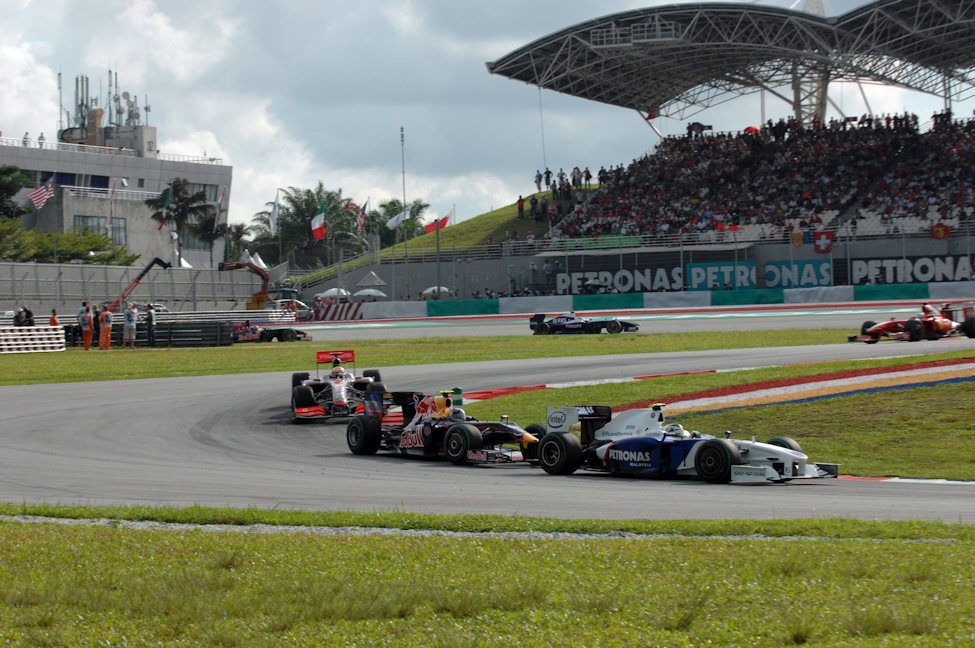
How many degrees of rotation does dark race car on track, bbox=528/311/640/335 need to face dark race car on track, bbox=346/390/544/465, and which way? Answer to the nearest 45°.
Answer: approximately 90° to its right

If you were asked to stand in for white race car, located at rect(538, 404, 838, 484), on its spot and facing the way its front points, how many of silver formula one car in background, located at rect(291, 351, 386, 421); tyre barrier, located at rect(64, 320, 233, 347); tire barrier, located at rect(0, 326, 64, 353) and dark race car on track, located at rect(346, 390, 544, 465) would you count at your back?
4

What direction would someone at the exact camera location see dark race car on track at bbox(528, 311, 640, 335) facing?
facing to the right of the viewer

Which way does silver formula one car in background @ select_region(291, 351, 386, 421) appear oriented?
toward the camera

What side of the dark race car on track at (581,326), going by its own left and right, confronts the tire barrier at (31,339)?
back

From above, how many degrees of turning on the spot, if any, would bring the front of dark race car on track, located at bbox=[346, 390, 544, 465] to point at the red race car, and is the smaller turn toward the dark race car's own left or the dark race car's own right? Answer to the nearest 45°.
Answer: approximately 90° to the dark race car's own left
